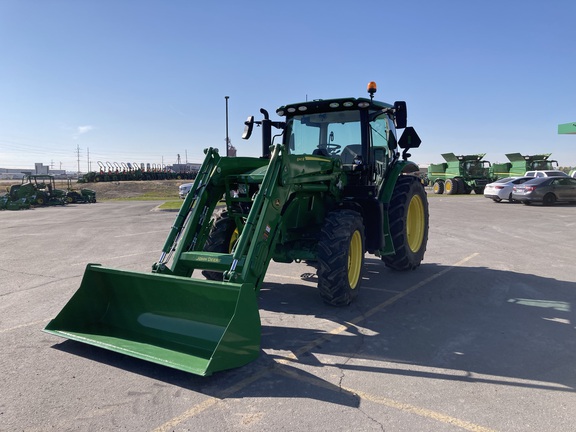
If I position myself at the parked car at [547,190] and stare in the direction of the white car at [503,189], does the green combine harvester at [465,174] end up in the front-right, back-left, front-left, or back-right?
front-right

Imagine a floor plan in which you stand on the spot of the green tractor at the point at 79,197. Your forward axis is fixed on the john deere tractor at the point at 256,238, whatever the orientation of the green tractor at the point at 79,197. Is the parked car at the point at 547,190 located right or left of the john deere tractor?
left

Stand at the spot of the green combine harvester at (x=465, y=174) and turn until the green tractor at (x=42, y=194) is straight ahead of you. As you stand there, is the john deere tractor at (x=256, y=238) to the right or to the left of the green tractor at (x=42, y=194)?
left

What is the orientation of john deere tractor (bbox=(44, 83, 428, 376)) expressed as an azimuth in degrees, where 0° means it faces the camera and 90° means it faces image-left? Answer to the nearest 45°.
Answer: approximately 45°
